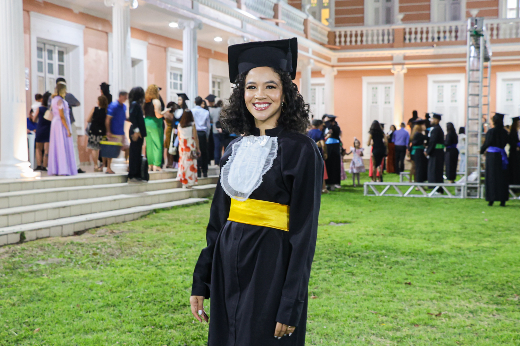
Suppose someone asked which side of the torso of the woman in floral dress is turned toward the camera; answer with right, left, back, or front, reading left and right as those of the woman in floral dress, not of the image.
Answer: back

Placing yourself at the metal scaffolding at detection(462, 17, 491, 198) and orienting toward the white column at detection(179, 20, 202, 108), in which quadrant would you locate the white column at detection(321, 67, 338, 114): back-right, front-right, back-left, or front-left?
front-right

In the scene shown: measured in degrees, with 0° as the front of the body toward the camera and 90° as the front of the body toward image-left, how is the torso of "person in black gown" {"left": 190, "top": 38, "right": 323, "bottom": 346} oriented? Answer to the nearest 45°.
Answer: approximately 45°

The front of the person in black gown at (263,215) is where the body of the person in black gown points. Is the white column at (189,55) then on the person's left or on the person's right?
on the person's right

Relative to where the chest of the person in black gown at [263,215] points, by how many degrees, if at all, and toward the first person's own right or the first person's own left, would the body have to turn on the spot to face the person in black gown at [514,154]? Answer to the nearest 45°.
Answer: approximately 180°

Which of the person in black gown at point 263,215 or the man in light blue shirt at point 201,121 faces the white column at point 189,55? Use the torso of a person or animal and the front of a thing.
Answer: the man in light blue shirt

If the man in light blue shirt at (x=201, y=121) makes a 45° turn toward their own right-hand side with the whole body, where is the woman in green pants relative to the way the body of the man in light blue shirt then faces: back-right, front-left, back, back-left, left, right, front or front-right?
back

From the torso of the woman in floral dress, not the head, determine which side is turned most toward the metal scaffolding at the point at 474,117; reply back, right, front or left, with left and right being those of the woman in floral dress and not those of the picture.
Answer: right

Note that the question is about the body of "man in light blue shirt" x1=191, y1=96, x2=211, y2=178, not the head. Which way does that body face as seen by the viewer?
away from the camera

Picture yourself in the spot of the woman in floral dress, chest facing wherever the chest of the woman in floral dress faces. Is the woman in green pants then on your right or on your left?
on your left

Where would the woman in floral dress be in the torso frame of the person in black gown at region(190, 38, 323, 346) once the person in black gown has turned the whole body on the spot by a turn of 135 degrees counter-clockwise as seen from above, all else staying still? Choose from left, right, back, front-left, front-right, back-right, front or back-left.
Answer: left
